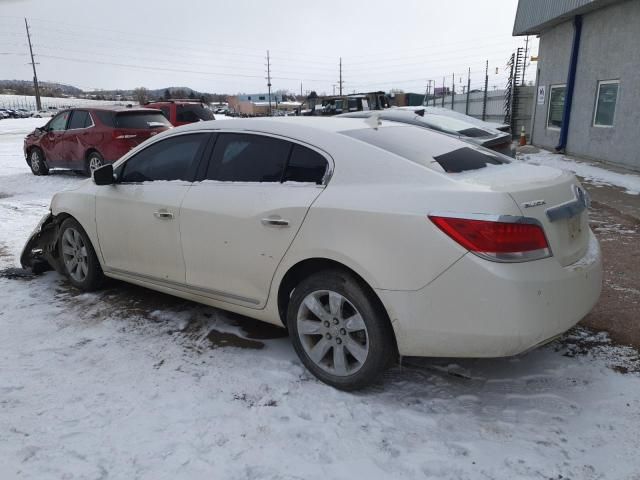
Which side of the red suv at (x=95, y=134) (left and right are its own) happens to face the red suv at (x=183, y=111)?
right

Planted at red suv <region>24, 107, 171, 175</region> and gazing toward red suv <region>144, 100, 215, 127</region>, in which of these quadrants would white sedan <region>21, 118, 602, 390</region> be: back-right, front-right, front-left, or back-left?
back-right

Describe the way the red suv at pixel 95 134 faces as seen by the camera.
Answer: facing away from the viewer and to the left of the viewer

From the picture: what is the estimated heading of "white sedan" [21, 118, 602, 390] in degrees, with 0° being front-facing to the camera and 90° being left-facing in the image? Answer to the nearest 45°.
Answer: approximately 135°

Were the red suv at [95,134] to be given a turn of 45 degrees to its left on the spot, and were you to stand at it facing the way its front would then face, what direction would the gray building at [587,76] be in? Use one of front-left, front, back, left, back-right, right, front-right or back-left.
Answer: back

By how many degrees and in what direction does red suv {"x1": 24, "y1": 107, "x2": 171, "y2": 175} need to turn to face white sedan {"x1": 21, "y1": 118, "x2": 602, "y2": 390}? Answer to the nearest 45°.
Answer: approximately 135° to its left
